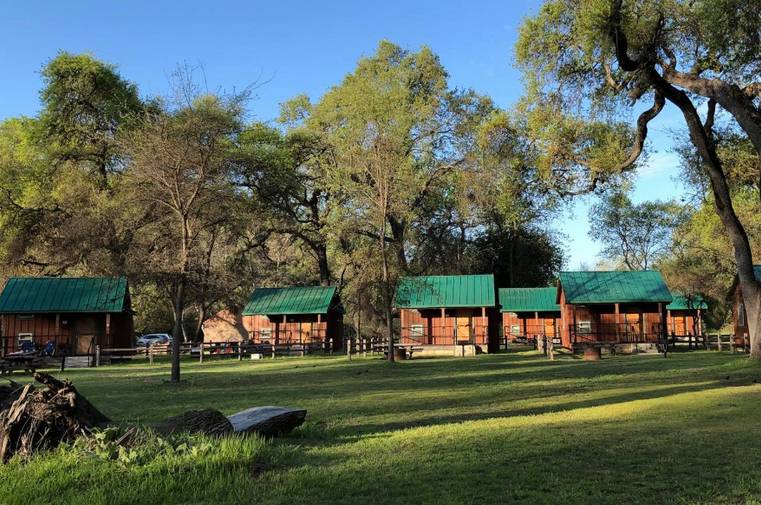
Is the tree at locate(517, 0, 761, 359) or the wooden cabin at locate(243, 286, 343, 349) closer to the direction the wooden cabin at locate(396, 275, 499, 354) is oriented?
the tree

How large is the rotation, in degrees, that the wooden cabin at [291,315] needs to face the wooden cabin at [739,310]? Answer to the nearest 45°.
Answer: approximately 90° to its left

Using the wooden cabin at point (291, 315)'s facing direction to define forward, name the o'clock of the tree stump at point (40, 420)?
The tree stump is roughly at 12 o'clock from the wooden cabin.

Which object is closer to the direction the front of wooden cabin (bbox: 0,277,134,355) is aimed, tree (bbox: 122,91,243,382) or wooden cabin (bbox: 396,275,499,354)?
the tree

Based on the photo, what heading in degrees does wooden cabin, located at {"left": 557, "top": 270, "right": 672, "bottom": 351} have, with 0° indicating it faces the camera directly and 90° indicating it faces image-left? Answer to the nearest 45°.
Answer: approximately 0°

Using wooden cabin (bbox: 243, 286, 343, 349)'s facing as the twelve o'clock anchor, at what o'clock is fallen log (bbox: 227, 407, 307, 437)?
The fallen log is roughly at 12 o'clock from the wooden cabin.
